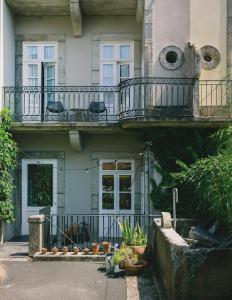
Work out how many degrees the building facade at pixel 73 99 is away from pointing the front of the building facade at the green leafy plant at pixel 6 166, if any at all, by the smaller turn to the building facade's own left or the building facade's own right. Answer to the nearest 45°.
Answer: approximately 45° to the building facade's own right

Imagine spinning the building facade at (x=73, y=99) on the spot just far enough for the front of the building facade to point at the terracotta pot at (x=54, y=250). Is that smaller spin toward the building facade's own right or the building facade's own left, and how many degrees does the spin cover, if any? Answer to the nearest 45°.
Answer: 0° — it already faces it

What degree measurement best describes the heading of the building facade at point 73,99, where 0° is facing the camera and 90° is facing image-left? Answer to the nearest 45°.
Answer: approximately 0°

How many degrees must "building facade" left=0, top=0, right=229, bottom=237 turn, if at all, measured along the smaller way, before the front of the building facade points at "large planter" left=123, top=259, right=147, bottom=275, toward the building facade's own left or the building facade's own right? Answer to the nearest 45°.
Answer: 0° — it already faces it

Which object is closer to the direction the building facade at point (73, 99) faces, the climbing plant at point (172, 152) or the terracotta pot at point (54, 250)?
the terracotta pot

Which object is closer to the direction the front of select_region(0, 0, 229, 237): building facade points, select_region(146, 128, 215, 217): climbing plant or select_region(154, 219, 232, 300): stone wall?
the stone wall

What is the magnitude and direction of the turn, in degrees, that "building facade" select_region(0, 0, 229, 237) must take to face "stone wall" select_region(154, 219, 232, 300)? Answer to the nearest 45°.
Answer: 0° — it already faces it
